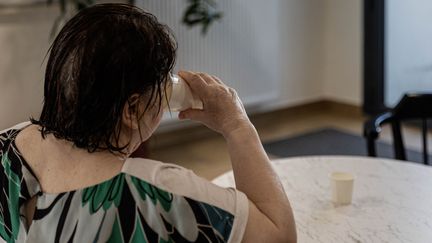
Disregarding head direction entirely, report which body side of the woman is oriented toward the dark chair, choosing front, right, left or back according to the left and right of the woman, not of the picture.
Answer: front

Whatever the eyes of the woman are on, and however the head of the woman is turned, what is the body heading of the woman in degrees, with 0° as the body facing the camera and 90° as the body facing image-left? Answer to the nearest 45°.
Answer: approximately 225°

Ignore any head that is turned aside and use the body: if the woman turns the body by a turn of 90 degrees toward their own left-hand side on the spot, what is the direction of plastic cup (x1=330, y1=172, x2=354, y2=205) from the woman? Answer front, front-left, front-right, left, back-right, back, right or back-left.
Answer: right

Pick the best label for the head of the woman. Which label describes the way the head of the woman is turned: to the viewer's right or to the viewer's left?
to the viewer's right
